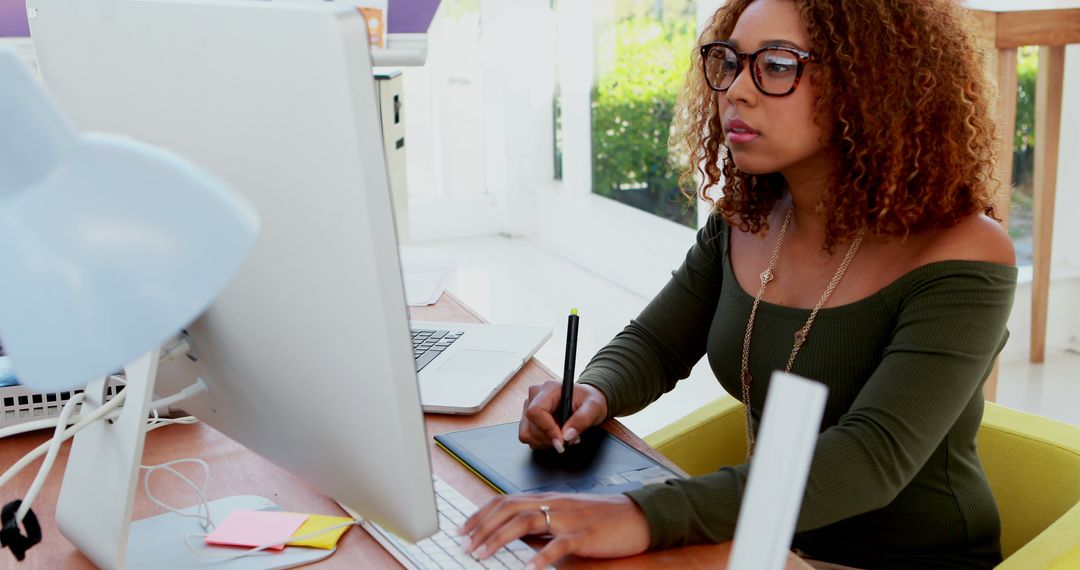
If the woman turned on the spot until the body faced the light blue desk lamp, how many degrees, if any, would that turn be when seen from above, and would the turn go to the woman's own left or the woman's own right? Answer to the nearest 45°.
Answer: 0° — they already face it

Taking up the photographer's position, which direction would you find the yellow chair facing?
facing the viewer and to the left of the viewer

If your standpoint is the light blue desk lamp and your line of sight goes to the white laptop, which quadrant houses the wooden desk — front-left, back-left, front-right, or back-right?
front-right

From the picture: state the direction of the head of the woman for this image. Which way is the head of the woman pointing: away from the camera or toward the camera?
toward the camera

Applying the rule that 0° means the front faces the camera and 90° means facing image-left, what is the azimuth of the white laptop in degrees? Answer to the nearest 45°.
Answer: approximately 270°

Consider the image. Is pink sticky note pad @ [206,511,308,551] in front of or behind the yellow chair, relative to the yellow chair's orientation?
in front

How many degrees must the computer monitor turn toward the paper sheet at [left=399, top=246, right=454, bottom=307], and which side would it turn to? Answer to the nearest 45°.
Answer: approximately 45° to its left

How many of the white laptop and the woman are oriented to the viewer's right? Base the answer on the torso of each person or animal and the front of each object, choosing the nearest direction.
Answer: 1

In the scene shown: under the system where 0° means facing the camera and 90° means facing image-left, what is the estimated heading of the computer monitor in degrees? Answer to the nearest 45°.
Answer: approximately 225°

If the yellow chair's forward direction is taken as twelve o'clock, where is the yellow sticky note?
The yellow sticky note is roughly at 12 o'clock from the yellow chair.

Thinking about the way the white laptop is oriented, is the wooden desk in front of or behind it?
in front
